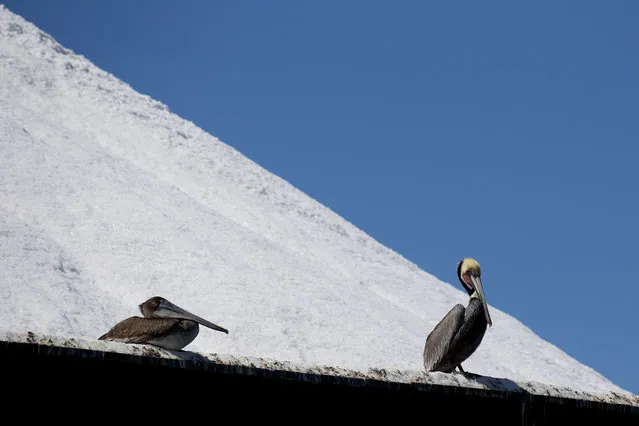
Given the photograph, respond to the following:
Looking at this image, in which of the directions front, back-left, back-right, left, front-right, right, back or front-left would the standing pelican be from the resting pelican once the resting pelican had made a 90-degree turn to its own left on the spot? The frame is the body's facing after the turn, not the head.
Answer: right

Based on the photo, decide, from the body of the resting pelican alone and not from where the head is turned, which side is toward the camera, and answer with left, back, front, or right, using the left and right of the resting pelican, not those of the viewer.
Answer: right

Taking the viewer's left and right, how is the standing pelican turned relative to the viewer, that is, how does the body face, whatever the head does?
facing the viewer and to the right of the viewer
